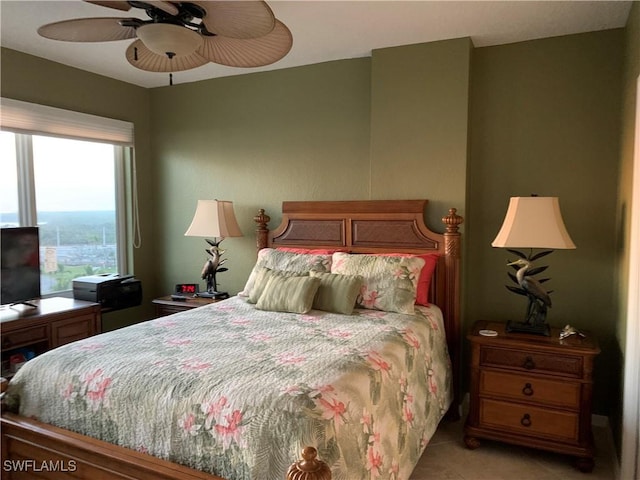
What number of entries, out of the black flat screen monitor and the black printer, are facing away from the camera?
0

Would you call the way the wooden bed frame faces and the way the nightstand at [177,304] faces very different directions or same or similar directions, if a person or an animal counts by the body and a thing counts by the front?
same or similar directions

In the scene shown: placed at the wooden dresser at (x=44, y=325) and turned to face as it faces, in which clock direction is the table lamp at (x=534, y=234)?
The table lamp is roughly at 12 o'clock from the wooden dresser.

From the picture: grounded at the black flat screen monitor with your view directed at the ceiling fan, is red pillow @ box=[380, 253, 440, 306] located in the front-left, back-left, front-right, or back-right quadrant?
front-left

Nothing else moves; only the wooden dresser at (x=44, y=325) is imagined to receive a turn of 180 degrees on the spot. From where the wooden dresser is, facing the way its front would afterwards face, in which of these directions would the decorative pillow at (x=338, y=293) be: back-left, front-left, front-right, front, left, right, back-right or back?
back

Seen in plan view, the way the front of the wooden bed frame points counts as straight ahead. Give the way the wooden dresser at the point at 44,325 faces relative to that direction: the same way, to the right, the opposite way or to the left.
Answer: to the left

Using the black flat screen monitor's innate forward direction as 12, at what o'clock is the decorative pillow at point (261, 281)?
The decorative pillow is roughly at 12 o'clock from the black flat screen monitor.

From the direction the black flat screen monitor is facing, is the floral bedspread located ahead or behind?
ahead

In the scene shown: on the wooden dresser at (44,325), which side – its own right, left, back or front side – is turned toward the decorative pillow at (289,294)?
front

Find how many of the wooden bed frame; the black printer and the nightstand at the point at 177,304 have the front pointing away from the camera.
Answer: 0

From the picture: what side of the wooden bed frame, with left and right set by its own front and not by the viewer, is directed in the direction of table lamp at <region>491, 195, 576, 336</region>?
left

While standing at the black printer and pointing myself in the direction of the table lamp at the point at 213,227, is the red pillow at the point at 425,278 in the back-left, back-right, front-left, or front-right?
front-right

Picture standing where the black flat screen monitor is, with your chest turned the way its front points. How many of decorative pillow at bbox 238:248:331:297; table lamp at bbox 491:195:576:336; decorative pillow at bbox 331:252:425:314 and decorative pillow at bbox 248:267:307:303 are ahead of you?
4

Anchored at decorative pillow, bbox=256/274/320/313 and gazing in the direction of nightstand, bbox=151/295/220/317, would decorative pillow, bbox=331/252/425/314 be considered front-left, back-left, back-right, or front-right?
back-right

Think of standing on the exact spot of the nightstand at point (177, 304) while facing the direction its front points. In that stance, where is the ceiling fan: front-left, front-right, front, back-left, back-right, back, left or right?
front-left
